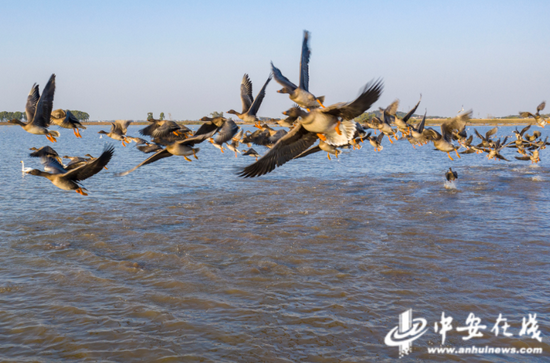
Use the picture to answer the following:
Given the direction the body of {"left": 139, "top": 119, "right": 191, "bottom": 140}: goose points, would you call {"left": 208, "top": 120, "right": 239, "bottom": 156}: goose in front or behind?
behind

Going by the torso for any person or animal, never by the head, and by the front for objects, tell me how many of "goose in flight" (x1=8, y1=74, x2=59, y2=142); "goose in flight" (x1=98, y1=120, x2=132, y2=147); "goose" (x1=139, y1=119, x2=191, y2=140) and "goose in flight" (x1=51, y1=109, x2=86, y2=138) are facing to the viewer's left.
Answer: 4

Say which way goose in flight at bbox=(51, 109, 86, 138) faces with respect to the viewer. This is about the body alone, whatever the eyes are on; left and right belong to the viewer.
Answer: facing to the left of the viewer

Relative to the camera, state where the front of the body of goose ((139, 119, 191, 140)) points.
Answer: to the viewer's left

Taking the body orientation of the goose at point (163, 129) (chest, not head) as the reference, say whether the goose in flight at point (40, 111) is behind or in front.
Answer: in front

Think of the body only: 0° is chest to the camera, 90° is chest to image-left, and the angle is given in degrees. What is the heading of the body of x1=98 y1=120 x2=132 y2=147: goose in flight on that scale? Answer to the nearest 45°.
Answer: approximately 90°

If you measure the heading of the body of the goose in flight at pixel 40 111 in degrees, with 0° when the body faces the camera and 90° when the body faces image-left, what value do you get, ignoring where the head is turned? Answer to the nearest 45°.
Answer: approximately 90°

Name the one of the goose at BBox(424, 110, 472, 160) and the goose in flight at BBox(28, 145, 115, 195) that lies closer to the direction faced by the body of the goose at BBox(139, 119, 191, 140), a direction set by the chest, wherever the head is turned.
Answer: the goose in flight

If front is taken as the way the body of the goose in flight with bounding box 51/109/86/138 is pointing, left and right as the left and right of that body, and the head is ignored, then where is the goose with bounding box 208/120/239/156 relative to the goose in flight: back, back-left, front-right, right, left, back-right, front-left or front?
back-left

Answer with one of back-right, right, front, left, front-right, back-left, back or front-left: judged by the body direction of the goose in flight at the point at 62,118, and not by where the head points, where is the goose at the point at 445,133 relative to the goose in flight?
back
